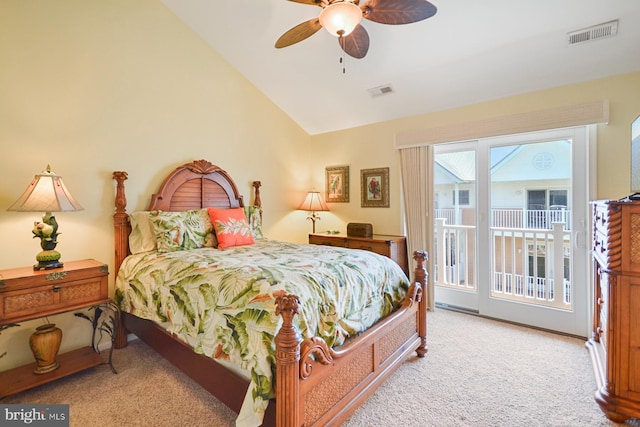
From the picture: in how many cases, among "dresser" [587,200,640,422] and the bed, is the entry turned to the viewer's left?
1

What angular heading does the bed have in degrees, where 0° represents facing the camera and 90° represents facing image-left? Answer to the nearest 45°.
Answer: approximately 315°

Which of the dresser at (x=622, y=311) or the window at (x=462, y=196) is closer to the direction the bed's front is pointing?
the dresser

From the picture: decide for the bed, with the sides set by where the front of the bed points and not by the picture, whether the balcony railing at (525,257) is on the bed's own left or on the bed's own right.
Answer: on the bed's own left

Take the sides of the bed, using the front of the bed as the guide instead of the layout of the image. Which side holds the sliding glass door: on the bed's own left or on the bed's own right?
on the bed's own left

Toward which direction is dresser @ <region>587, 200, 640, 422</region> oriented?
to the viewer's left

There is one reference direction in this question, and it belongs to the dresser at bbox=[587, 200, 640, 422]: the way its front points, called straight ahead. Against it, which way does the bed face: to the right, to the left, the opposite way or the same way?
the opposite way

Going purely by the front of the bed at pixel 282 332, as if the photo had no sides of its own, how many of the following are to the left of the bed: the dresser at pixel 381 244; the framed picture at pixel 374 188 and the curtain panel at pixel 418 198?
3

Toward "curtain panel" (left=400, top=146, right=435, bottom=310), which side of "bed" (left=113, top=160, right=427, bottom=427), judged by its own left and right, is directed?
left

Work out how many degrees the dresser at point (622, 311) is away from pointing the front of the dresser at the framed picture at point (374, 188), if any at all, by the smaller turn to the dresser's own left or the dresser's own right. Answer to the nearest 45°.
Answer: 0° — it already faces it

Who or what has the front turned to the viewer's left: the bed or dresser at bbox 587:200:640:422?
the dresser

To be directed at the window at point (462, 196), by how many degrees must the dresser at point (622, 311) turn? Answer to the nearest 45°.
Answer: approximately 45° to its right

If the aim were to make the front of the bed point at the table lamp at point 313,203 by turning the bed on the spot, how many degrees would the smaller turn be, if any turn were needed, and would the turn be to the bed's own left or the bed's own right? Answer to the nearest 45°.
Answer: approximately 135° to the bed's own left
